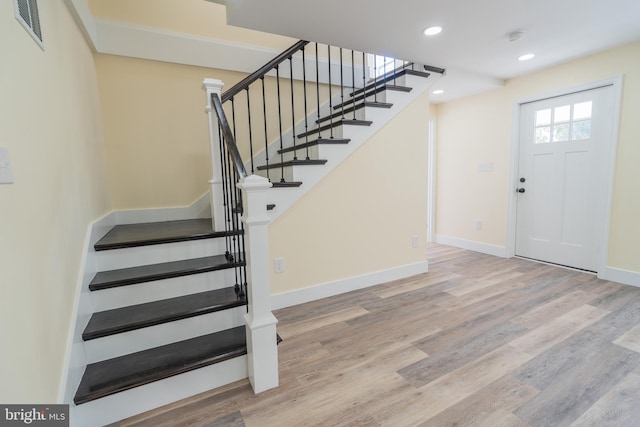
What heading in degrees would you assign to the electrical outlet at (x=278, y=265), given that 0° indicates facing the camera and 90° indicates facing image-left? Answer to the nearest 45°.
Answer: approximately 315°

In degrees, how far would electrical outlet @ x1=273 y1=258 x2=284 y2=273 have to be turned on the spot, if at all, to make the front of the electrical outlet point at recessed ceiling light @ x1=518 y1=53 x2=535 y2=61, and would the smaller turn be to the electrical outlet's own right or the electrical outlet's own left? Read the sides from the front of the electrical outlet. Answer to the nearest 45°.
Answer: approximately 45° to the electrical outlet's own left

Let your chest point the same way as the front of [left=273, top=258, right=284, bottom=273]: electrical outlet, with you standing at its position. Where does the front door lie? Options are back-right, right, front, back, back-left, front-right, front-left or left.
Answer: front-left

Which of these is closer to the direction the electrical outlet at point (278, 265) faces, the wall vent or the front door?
the front door

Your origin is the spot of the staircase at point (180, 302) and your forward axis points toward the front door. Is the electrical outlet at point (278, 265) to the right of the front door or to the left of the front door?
left

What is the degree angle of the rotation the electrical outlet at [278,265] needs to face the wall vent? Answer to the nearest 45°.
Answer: approximately 90° to its right
